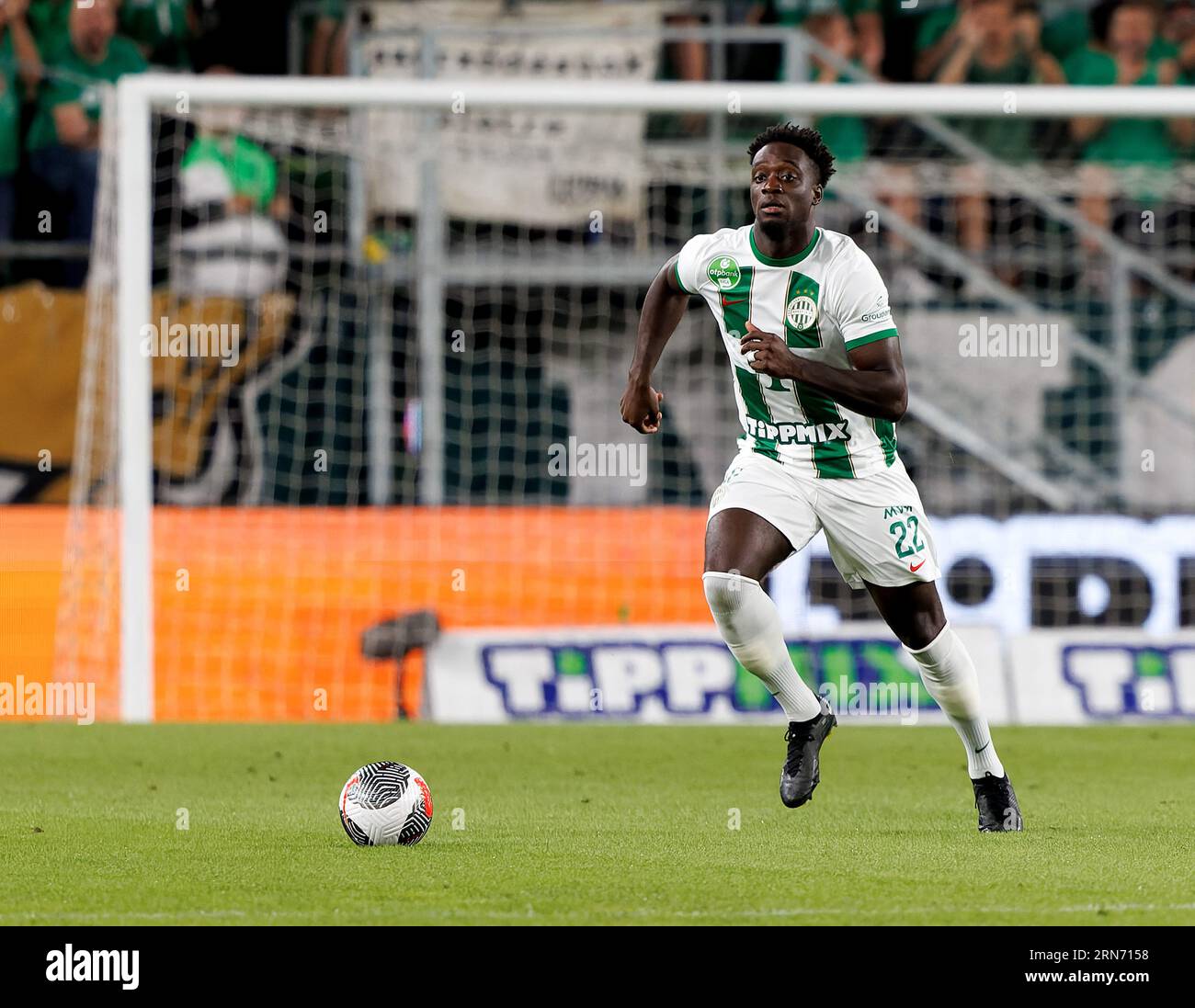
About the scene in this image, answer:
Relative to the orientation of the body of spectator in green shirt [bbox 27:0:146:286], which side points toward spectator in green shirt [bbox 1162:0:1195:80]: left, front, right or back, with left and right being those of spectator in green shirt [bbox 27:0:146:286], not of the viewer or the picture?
left

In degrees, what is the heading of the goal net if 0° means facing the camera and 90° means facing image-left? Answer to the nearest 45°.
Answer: approximately 0°

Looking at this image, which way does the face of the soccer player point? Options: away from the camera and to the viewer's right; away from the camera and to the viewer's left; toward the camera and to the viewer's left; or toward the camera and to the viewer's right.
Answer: toward the camera and to the viewer's left

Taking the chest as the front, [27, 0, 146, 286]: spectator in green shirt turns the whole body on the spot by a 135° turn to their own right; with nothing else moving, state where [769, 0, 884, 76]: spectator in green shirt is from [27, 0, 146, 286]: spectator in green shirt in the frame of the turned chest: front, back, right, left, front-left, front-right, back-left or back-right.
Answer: back-right

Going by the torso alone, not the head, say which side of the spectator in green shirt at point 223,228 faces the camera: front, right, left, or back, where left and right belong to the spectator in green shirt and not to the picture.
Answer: front

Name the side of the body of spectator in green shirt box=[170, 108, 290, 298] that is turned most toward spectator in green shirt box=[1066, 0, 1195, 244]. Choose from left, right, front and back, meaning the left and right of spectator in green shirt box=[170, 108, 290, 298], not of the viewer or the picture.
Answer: left

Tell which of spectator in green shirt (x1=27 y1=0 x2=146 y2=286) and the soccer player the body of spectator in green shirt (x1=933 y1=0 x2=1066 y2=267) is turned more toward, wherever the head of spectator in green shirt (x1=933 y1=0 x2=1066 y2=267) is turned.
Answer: the soccer player
